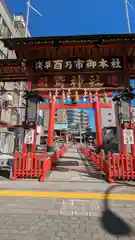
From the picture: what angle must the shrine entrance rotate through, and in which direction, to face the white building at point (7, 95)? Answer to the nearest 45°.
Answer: approximately 135° to its right

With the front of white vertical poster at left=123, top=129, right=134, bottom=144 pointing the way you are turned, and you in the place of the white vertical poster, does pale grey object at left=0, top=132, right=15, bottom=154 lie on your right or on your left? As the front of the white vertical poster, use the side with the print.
on your right

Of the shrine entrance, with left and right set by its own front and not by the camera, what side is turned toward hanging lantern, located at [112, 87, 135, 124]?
left

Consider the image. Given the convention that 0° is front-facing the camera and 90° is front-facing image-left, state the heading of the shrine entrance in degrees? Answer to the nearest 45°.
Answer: approximately 0°

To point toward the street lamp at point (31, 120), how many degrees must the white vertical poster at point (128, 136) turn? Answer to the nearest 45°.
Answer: approximately 90° to its right

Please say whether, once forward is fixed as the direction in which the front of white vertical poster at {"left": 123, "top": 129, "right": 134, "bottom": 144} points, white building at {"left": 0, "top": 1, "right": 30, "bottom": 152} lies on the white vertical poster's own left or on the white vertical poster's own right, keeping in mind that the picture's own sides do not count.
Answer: on the white vertical poster's own right
